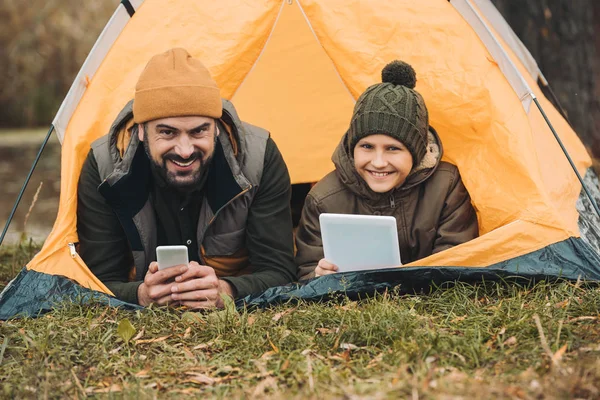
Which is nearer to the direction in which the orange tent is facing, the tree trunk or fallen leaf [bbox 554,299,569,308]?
the fallen leaf

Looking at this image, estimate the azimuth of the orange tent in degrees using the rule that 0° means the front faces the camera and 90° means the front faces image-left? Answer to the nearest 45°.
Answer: approximately 0°

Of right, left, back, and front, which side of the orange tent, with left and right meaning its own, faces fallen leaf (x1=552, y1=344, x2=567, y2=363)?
front

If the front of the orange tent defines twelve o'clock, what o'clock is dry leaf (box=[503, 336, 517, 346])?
The dry leaf is roughly at 12 o'clock from the orange tent.

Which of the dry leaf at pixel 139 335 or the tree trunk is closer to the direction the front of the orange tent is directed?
the dry leaf

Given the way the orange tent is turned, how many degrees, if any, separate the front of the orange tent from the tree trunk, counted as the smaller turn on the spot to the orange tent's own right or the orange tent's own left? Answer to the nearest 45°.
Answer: approximately 135° to the orange tent's own left

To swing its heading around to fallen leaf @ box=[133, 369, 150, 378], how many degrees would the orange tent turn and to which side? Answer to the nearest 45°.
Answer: approximately 45° to its right

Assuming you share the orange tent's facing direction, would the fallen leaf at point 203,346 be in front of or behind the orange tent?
in front

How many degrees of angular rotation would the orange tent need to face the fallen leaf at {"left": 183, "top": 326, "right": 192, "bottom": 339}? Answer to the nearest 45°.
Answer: approximately 45° to its right

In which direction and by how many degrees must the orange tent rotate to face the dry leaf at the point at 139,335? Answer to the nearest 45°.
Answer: approximately 45° to its right

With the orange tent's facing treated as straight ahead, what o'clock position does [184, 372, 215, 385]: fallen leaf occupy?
The fallen leaf is roughly at 1 o'clock from the orange tent.
